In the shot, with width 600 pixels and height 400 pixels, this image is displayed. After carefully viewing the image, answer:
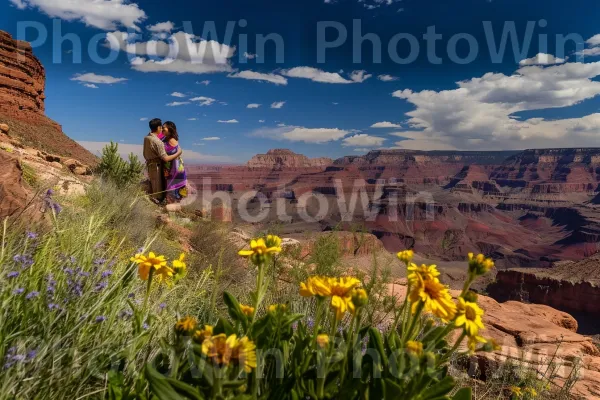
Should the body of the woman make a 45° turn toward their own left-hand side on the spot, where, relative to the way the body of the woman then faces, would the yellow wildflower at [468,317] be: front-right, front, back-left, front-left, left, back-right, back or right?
front-left

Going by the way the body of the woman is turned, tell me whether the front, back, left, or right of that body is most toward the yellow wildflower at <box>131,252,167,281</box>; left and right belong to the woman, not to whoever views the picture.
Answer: left

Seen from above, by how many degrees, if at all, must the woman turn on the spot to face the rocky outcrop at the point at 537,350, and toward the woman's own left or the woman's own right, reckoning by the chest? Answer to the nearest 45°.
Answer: approximately 135° to the woman's own left

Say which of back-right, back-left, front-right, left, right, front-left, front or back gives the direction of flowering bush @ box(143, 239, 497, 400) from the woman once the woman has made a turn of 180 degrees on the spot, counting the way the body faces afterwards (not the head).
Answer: right

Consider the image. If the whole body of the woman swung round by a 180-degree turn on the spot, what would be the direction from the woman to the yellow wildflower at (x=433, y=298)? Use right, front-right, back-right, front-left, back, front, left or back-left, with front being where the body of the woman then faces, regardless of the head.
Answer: right

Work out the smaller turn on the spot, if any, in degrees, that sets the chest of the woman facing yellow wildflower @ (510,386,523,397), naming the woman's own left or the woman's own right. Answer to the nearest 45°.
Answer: approximately 90° to the woman's own left

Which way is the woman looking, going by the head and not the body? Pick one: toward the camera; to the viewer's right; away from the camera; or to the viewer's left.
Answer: to the viewer's left

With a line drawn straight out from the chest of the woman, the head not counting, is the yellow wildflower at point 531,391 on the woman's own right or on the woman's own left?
on the woman's own left

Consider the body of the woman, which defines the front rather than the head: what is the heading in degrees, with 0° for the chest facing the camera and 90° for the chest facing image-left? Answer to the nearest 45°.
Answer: approximately 90°
